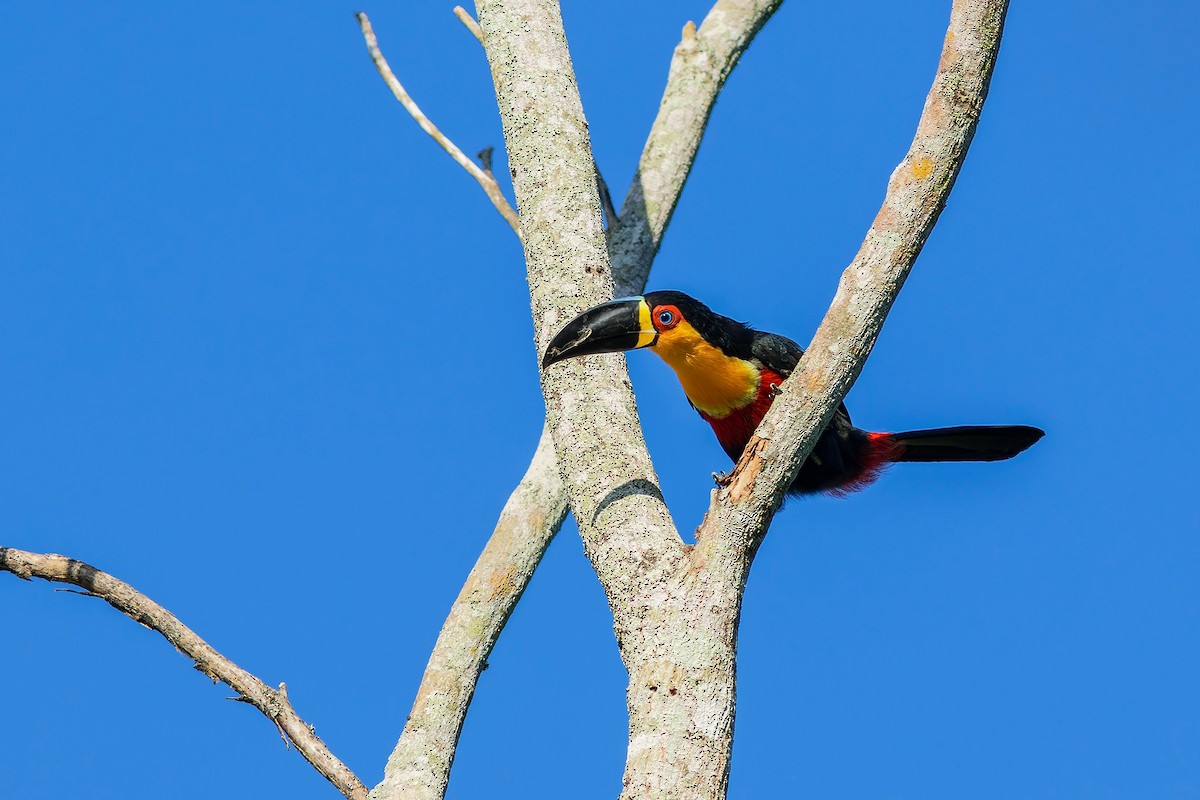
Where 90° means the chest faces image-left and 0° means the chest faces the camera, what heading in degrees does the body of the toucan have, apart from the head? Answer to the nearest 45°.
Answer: approximately 90°
